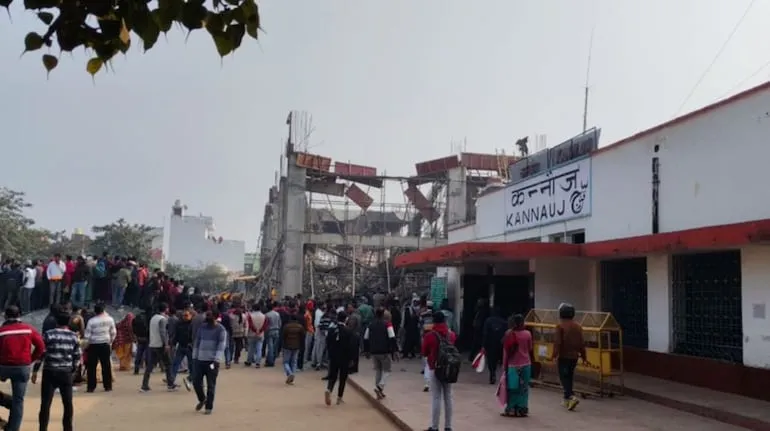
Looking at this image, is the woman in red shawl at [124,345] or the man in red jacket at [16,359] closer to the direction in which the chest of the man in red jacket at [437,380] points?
the woman in red shawl

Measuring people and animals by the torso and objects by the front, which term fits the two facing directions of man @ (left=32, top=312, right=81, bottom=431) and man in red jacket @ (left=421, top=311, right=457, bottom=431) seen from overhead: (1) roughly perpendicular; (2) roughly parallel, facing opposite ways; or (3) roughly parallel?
roughly parallel

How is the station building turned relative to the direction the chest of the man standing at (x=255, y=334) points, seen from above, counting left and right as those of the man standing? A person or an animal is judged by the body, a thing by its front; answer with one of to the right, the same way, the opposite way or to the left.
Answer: to the left

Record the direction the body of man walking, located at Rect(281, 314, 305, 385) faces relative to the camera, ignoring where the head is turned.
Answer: away from the camera

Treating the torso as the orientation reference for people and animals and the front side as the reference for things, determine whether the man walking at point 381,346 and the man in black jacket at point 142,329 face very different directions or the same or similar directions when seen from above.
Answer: same or similar directions

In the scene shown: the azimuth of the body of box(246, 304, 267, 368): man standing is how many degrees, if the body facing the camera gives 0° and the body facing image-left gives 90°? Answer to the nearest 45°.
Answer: approximately 180°

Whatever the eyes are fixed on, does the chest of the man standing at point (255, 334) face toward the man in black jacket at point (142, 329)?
no

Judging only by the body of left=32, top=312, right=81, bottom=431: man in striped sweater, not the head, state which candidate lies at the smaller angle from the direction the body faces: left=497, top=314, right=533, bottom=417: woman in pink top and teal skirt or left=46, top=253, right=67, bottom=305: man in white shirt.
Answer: the man in white shirt

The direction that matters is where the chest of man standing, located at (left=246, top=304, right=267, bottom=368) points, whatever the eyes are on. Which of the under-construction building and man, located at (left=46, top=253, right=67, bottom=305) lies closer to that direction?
the under-construction building

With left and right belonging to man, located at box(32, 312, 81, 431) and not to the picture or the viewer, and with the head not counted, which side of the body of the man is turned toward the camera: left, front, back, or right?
back

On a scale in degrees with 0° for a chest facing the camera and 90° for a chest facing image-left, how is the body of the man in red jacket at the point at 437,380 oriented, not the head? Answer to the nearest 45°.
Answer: approximately 135°

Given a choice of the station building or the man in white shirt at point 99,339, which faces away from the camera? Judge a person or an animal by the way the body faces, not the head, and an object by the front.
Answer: the man in white shirt

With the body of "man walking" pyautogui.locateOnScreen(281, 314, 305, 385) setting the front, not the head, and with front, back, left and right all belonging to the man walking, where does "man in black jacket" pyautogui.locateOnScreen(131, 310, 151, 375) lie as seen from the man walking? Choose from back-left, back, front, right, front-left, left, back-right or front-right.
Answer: left

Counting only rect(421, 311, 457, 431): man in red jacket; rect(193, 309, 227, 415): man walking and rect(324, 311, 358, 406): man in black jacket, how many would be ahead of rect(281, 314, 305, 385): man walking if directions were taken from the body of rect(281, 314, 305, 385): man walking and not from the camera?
0

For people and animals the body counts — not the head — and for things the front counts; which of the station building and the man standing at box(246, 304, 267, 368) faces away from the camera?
the man standing

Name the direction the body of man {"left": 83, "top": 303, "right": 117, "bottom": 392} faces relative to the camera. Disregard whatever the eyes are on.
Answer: away from the camera
